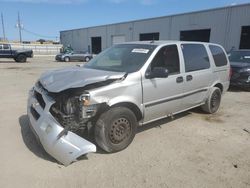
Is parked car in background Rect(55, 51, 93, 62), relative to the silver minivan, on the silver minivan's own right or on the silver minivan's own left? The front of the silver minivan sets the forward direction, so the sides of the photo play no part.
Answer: on the silver minivan's own right

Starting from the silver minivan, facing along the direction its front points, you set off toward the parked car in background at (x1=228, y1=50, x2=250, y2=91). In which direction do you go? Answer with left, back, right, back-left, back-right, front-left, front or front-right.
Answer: back

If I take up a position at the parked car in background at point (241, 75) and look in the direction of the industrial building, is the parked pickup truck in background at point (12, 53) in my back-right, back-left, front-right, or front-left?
front-left

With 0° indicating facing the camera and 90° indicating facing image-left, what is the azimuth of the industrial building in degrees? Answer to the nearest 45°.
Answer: approximately 45°

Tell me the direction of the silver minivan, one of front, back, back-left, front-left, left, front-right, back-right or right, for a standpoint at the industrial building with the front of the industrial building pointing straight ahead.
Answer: front-left

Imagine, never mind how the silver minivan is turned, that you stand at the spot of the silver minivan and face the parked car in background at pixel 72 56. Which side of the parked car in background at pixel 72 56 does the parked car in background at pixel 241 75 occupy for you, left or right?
right

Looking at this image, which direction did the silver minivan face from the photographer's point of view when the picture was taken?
facing the viewer and to the left of the viewer

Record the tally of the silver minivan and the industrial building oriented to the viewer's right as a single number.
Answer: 0

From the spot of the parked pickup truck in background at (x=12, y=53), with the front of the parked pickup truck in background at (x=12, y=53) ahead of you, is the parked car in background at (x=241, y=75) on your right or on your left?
on your left
